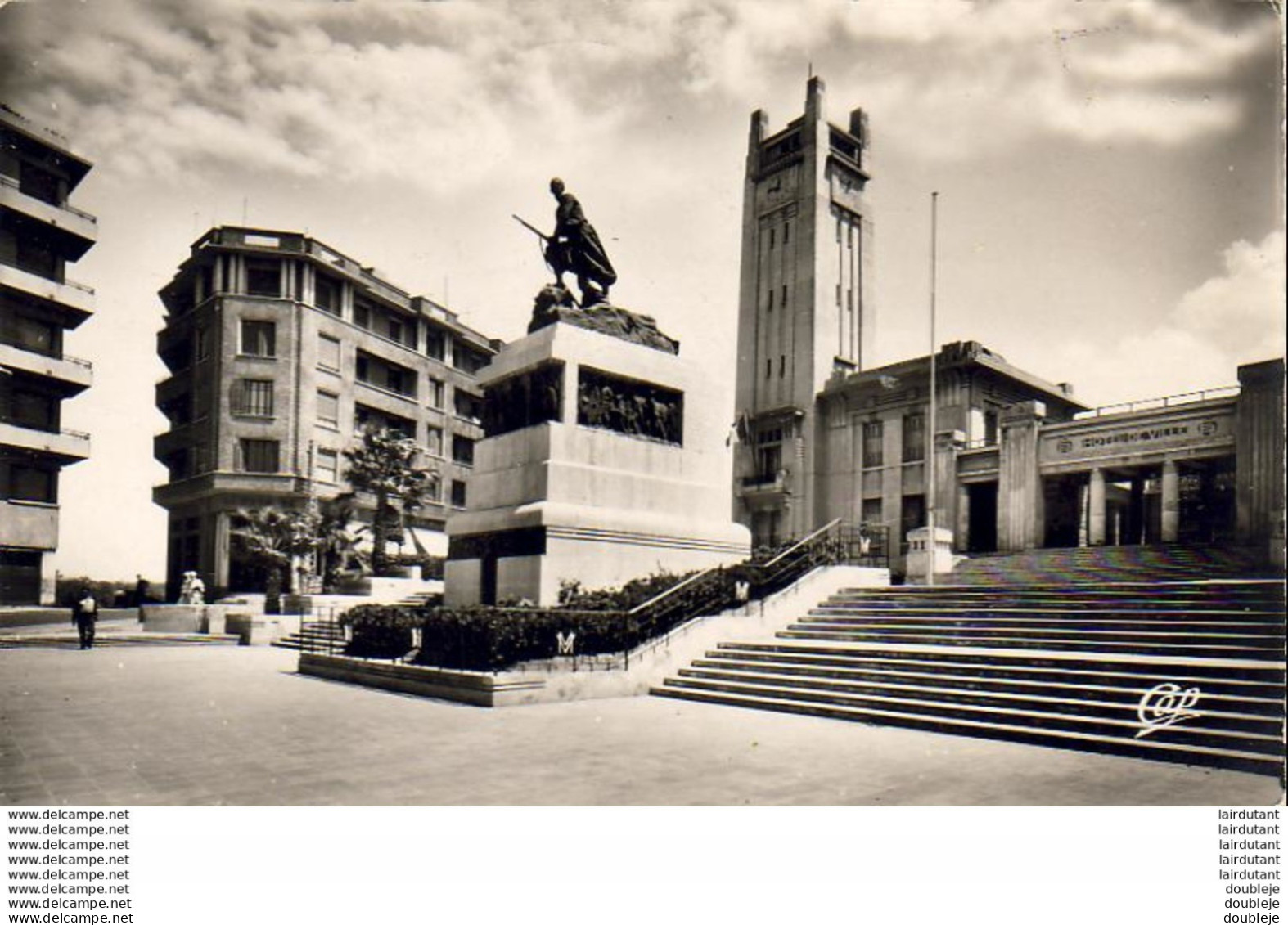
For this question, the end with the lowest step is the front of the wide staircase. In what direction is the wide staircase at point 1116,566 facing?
toward the camera

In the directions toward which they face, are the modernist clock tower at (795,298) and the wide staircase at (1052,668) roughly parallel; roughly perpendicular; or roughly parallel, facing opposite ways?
roughly parallel

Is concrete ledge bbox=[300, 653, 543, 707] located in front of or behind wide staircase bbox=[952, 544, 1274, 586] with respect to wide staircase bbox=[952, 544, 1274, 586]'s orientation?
in front

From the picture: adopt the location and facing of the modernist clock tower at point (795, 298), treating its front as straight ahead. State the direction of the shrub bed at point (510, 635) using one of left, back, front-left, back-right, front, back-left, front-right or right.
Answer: front-left

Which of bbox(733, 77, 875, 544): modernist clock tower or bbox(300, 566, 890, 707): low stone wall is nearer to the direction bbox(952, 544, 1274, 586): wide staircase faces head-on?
the low stone wall

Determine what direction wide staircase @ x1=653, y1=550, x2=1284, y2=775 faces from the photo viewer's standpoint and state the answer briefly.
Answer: facing the viewer and to the left of the viewer

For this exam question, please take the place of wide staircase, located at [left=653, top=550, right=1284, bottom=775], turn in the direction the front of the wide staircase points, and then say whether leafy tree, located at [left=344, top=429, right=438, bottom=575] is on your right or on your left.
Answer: on your right

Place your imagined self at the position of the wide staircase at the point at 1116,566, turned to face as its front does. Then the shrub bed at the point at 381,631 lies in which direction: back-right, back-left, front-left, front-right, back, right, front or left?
front-right

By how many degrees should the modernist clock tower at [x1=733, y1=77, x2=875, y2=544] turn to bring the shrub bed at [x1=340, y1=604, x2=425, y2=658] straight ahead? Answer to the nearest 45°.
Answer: approximately 45° to its left
